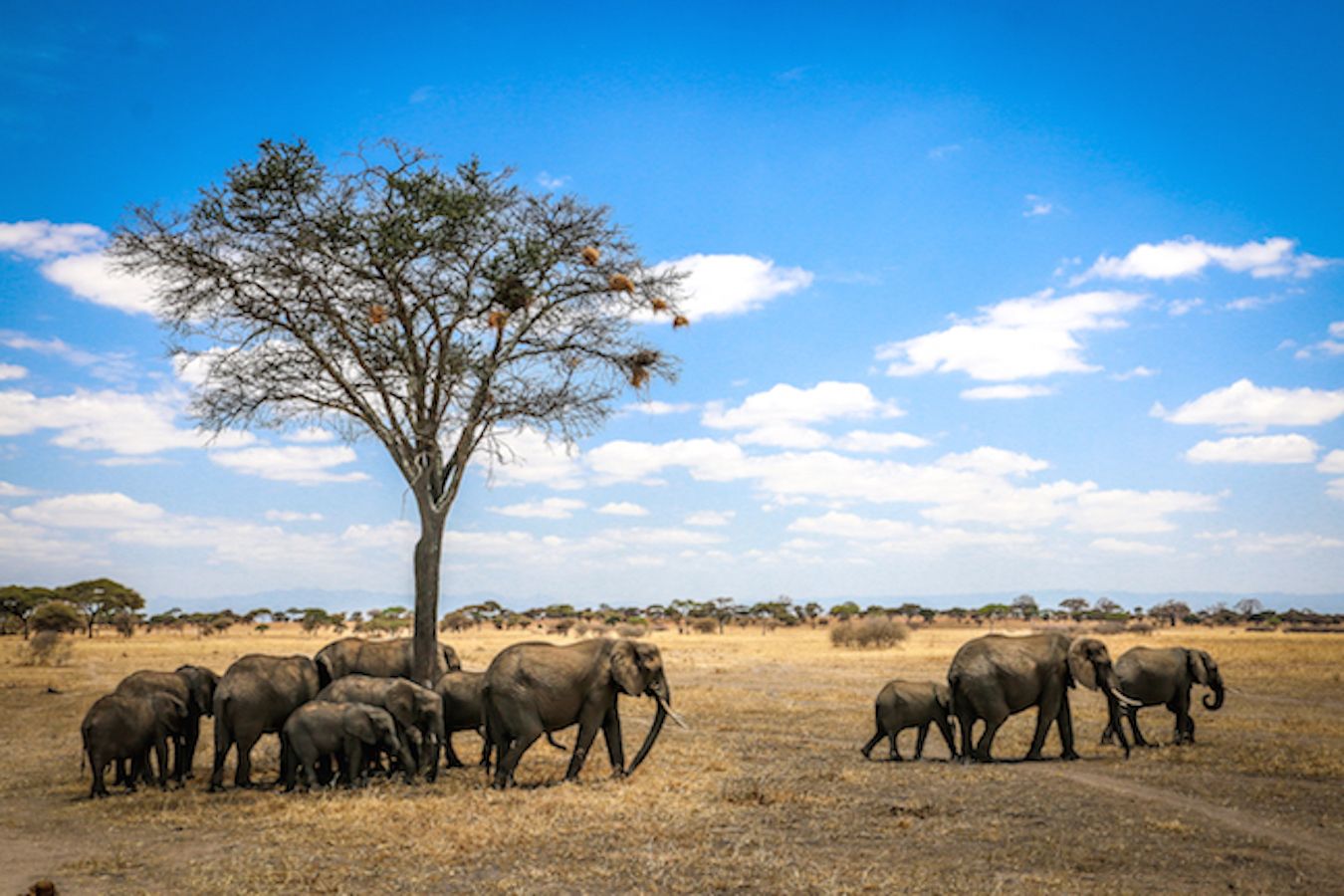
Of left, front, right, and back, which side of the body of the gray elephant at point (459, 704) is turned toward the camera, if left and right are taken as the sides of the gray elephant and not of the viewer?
right

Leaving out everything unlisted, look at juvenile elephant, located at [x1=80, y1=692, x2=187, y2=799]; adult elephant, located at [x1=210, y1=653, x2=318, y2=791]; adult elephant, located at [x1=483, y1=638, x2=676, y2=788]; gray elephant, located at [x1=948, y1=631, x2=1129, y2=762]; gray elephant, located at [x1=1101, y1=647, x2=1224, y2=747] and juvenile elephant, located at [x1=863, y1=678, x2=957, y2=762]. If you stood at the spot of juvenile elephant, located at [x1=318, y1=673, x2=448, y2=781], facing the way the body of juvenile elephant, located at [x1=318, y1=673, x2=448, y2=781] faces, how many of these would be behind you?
2

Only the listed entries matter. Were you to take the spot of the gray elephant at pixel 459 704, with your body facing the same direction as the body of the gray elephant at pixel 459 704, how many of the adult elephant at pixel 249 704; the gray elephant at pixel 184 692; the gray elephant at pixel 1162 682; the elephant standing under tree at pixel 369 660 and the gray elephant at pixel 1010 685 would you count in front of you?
2

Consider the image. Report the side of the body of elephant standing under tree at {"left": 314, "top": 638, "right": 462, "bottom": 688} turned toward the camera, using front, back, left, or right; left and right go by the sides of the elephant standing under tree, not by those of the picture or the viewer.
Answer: right

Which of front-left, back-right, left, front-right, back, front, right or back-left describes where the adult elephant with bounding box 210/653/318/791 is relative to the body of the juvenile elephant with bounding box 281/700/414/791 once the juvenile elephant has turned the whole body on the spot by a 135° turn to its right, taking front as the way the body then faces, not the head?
right

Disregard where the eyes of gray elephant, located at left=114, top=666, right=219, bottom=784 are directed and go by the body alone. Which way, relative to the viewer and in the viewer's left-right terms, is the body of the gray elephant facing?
facing to the right of the viewer

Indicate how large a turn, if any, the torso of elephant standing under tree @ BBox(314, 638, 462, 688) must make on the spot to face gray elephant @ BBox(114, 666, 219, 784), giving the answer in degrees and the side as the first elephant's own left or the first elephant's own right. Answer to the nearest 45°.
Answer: approximately 135° to the first elephant's own right

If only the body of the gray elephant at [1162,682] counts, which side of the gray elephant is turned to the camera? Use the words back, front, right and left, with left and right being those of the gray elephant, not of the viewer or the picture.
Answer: right

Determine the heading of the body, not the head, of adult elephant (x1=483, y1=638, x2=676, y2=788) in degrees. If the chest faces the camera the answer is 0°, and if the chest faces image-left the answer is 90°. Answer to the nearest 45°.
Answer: approximately 270°

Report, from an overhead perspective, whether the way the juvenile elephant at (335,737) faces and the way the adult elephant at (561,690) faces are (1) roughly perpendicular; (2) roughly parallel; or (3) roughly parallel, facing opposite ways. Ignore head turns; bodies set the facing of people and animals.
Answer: roughly parallel

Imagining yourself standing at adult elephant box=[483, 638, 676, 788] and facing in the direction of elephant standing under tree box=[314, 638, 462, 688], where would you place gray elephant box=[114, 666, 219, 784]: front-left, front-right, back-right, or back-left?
front-left

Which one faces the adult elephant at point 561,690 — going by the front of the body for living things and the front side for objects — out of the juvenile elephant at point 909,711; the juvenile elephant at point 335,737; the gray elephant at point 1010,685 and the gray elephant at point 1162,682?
the juvenile elephant at point 335,737

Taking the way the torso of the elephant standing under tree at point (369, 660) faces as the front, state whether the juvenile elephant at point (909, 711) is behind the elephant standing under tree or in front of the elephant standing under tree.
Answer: in front

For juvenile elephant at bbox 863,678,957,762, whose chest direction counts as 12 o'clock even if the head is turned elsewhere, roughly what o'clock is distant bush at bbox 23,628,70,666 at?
The distant bush is roughly at 7 o'clock from the juvenile elephant.

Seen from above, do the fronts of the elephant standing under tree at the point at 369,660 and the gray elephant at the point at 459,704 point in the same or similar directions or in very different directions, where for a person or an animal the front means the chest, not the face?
same or similar directions

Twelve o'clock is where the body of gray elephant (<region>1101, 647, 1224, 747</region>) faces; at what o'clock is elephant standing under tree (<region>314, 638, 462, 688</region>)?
The elephant standing under tree is roughly at 5 o'clock from the gray elephant.

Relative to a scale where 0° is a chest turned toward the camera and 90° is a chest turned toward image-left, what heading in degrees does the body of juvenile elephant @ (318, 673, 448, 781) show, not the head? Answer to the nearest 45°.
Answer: approximately 270°

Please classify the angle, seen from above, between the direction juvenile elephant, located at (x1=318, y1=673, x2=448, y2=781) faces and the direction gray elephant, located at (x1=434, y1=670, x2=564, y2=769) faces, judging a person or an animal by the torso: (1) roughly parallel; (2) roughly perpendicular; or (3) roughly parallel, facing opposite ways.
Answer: roughly parallel

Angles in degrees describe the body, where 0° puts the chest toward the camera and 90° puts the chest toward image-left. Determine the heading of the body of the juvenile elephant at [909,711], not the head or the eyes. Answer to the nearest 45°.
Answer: approximately 270°

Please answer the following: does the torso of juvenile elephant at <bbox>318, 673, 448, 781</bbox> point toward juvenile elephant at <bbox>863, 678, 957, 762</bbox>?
yes

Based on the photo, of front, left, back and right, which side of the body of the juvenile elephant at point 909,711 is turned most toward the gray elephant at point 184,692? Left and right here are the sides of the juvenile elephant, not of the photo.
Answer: back
